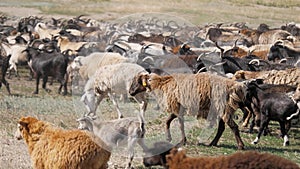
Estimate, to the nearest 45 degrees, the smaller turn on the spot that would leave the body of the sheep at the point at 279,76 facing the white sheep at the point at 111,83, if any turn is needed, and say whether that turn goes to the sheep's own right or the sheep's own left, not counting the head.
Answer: approximately 45° to the sheep's own left

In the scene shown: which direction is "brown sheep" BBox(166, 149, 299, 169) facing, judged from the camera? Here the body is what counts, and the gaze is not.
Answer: to the viewer's left

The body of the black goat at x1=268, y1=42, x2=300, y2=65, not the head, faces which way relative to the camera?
to the viewer's left

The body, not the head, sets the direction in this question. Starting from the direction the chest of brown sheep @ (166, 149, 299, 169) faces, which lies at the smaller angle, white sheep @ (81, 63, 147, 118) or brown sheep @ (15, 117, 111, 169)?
the brown sheep

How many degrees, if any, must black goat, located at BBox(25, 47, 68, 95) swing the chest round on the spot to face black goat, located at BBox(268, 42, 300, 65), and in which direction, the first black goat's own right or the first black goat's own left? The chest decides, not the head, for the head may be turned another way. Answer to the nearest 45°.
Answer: approximately 180°

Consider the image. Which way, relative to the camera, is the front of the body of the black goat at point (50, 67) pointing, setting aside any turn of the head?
to the viewer's left

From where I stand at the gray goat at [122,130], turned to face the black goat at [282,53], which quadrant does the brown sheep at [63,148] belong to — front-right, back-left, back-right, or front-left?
back-left
